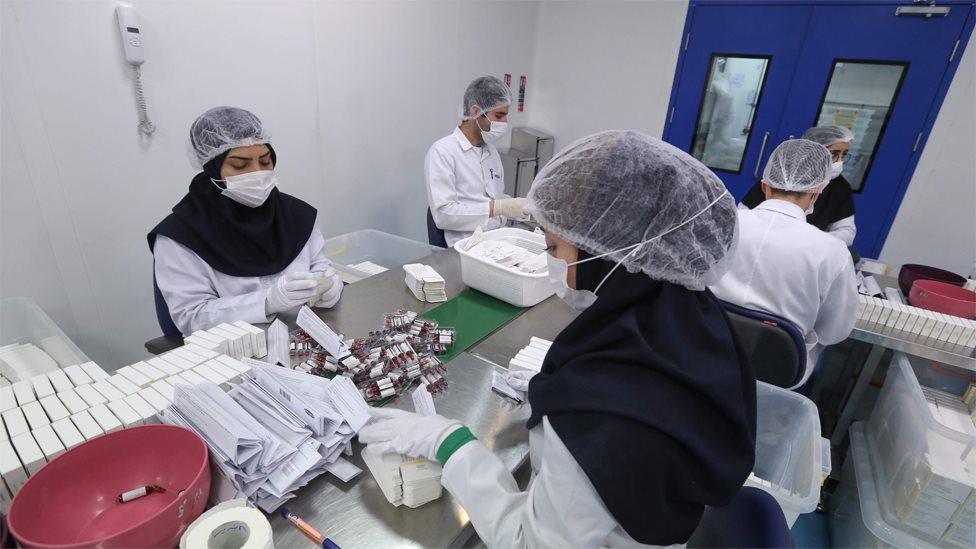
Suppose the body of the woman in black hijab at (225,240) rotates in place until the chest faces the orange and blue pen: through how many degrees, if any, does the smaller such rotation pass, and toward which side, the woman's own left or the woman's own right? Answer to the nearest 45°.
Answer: approximately 45° to the woman's own right

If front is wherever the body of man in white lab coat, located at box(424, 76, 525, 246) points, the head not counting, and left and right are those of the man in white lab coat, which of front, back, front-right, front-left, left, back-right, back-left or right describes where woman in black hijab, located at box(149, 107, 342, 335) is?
right

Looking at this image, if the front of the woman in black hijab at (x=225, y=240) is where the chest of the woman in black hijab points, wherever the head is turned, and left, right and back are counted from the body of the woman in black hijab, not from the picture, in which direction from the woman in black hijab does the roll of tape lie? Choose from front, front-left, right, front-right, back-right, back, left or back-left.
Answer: front-right

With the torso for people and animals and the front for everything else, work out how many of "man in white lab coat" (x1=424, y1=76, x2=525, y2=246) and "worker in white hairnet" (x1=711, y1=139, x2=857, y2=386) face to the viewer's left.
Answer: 0

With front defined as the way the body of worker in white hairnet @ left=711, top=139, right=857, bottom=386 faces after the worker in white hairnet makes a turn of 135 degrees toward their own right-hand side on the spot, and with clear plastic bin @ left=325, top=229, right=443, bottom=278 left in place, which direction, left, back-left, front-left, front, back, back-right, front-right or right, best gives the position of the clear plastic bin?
right

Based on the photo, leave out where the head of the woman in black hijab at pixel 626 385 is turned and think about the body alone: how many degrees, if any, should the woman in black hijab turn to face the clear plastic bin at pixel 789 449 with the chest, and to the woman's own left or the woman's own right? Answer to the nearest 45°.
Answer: approximately 135° to the woman's own right

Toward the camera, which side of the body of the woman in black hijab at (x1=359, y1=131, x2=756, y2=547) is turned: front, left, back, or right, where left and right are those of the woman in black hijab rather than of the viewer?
left

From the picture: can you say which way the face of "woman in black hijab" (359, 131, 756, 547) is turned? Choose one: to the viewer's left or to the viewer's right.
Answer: to the viewer's left

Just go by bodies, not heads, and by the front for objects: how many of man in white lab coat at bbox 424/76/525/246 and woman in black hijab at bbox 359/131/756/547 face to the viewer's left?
1

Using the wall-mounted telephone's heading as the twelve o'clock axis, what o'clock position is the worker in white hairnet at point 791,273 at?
The worker in white hairnet is roughly at 12 o'clock from the wall-mounted telephone.

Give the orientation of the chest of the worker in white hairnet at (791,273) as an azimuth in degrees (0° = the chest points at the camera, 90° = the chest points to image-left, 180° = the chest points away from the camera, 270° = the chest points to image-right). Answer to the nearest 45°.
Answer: approximately 225°

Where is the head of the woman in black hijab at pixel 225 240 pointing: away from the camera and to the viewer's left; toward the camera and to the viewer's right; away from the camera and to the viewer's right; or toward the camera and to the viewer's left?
toward the camera and to the viewer's right

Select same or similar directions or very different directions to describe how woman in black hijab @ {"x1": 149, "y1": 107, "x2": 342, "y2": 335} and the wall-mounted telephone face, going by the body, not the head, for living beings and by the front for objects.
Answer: same or similar directions

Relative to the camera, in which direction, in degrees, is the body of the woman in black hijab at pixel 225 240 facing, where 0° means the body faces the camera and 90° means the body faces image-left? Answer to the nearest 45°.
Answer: approximately 315°

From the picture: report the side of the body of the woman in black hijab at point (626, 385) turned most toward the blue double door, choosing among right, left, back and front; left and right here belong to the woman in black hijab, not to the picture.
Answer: right

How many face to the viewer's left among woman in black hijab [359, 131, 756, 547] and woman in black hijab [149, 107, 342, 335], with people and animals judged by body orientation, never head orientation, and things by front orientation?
1

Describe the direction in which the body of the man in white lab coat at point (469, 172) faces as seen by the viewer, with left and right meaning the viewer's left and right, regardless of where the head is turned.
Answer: facing the viewer and to the right of the viewer

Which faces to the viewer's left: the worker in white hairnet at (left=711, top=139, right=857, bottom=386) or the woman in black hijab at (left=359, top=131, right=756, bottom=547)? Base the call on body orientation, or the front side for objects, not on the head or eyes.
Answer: the woman in black hijab
